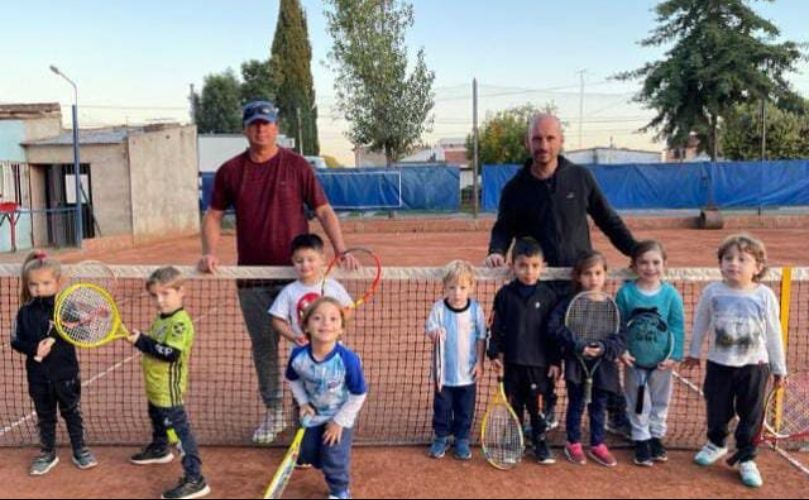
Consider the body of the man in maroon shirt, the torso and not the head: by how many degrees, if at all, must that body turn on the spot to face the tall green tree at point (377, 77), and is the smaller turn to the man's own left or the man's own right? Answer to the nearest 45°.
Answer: approximately 180°

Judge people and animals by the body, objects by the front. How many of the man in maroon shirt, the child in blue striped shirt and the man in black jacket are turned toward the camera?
3

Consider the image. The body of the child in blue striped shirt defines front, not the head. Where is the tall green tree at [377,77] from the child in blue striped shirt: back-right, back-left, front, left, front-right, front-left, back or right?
back

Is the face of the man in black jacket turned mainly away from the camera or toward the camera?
toward the camera

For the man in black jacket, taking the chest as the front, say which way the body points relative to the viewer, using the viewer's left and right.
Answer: facing the viewer

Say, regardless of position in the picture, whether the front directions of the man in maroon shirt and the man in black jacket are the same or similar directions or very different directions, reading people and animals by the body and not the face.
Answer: same or similar directions

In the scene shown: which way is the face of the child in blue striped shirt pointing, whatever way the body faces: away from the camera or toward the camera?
toward the camera

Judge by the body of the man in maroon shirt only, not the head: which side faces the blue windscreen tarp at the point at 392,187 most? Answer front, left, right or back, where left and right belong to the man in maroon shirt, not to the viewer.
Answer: back

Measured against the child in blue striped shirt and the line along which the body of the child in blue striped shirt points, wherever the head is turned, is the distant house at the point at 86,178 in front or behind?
behind

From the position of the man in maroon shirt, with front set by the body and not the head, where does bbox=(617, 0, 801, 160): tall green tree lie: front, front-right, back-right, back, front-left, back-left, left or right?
back-left

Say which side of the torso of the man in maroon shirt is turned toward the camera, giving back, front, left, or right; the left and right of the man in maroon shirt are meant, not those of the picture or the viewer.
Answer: front

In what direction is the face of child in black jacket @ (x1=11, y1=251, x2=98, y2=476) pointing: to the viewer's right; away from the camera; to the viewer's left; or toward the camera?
toward the camera

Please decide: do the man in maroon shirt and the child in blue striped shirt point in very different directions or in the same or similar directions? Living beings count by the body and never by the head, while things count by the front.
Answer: same or similar directions

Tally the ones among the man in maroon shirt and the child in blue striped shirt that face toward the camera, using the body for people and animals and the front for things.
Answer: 2

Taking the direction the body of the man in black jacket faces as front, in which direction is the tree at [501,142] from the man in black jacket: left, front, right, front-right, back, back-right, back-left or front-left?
back

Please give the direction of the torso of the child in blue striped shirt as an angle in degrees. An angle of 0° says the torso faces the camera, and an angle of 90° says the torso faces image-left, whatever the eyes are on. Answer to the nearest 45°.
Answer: approximately 0°

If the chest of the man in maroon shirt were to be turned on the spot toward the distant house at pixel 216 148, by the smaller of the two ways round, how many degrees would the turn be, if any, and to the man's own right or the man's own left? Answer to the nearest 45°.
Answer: approximately 180°

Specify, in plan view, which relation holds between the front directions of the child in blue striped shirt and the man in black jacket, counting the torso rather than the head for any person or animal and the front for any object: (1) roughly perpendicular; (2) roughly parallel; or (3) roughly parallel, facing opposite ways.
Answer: roughly parallel
